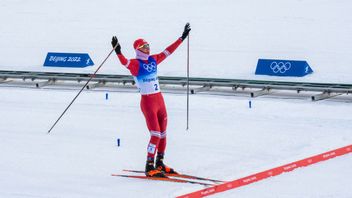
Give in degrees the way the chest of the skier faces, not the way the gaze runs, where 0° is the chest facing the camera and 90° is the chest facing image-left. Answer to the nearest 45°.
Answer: approximately 315°
